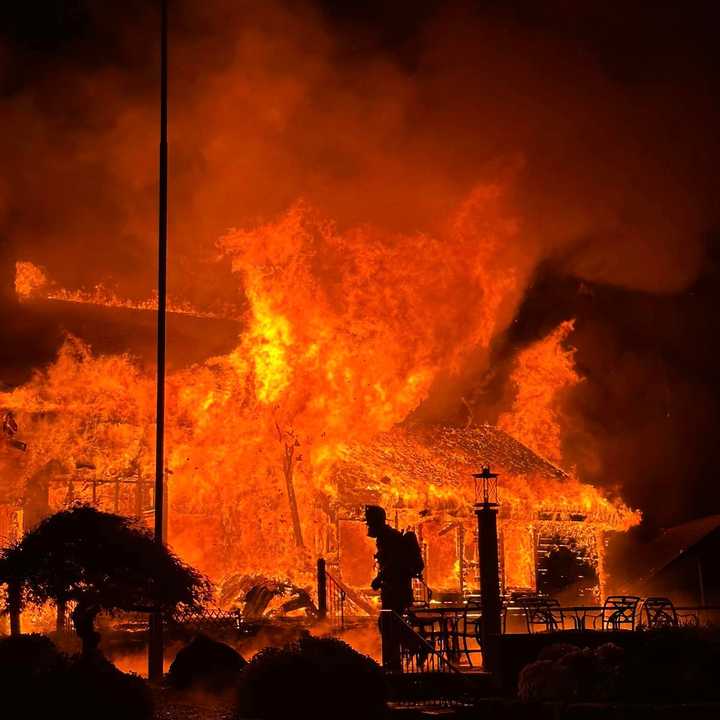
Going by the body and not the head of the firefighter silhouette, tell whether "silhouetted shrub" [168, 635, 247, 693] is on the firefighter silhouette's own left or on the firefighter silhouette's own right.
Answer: on the firefighter silhouette's own left

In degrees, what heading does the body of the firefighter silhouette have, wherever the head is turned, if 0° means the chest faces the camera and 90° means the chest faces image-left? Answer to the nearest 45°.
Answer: approximately 90°

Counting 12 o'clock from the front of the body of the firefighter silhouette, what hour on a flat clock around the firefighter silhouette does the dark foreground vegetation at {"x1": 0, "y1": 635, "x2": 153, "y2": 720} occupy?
The dark foreground vegetation is roughly at 10 o'clock from the firefighter silhouette.

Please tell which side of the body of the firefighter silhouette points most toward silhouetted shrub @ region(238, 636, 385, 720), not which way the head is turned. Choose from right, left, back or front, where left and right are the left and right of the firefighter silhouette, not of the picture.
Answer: left

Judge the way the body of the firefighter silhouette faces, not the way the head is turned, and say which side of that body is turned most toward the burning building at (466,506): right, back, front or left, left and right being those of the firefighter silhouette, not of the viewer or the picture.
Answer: right

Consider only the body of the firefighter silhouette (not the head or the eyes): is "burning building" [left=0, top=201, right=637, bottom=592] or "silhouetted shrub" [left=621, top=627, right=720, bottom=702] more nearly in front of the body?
the burning building

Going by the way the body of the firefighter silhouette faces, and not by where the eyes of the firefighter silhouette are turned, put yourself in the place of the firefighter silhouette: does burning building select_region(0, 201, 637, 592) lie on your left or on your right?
on your right

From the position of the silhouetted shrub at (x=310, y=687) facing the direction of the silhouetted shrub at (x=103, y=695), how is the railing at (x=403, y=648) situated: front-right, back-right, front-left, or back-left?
back-right

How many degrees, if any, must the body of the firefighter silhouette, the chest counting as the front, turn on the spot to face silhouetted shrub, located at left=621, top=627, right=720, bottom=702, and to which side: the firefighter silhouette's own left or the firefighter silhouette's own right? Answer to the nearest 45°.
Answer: approximately 135° to the firefighter silhouette's own left
